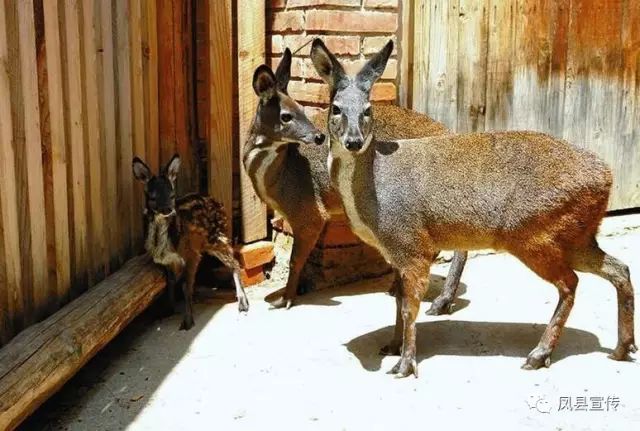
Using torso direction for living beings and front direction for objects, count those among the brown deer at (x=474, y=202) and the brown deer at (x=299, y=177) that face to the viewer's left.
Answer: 2

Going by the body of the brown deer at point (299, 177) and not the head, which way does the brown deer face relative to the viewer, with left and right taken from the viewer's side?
facing to the left of the viewer

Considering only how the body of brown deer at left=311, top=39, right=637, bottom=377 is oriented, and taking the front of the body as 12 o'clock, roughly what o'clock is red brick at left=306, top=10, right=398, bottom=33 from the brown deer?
The red brick is roughly at 2 o'clock from the brown deer.

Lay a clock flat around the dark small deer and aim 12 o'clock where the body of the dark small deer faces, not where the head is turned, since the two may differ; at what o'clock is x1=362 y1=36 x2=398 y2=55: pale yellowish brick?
The pale yellowish brick is roughly at 7 o'clock from the dark small deer.

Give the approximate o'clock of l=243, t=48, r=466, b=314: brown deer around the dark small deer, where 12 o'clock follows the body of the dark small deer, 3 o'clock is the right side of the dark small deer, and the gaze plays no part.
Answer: The brown deer is roughly at 7 o'clock from the dark small deer.

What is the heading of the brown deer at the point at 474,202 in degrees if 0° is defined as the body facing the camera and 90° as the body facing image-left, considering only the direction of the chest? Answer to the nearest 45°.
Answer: approximately 90°

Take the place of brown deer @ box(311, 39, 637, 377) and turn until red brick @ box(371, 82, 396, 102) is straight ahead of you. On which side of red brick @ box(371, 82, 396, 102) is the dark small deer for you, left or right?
left
